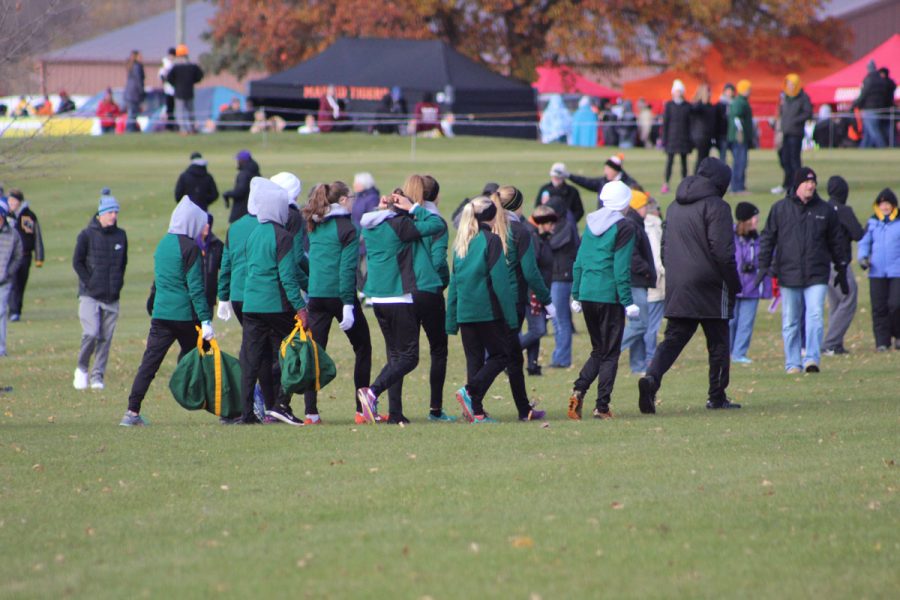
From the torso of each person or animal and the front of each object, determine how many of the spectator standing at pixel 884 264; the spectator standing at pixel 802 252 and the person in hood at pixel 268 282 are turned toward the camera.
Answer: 2

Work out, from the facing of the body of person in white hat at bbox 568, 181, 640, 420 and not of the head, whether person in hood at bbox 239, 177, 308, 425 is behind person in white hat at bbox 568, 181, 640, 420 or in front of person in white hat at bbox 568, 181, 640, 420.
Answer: behind

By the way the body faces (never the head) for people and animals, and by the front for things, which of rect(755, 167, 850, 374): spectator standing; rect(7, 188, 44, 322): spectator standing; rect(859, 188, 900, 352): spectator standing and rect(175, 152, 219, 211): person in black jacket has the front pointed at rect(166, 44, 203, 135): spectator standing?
the person in black jacket

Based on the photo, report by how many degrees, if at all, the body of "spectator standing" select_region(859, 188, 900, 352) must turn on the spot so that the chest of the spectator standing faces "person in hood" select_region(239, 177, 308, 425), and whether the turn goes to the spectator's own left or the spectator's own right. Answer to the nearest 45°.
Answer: approximately 45° to the spectator's own right

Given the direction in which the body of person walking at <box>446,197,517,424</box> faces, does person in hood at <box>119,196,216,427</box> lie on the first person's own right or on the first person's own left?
on the first person's own left

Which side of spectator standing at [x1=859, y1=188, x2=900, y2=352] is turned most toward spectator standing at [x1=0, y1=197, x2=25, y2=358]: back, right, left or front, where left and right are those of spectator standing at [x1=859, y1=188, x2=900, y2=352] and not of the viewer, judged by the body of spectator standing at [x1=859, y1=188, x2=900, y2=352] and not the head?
right

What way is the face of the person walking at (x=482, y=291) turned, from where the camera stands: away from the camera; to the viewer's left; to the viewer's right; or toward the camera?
away from the camera
